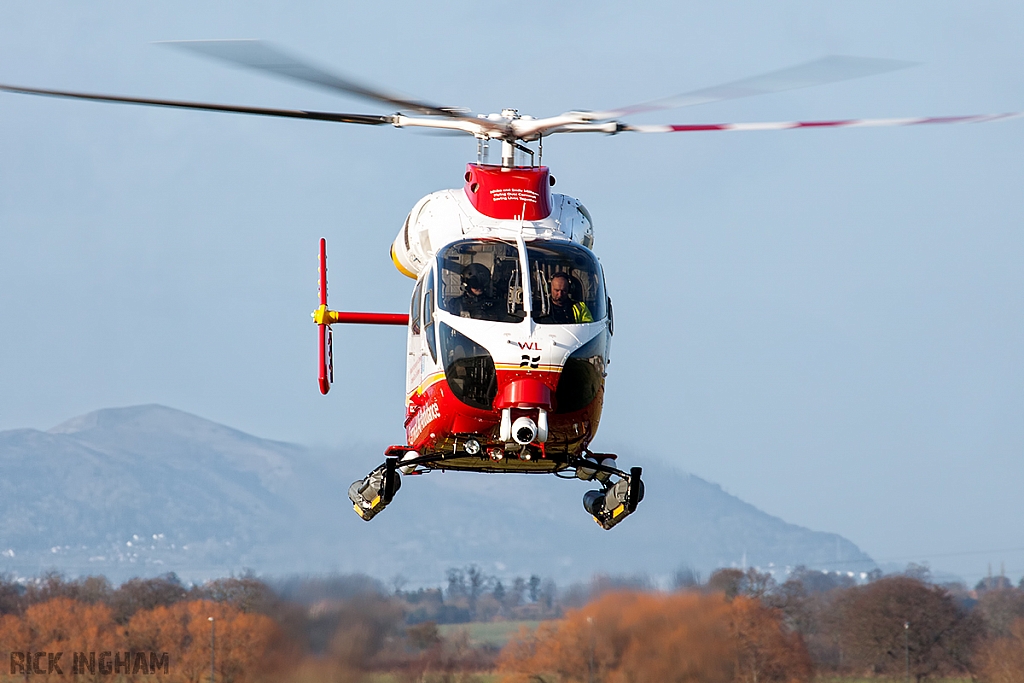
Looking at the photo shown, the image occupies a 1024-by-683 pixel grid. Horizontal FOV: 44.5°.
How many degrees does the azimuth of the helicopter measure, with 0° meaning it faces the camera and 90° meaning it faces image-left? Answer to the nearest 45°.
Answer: approximately 0°

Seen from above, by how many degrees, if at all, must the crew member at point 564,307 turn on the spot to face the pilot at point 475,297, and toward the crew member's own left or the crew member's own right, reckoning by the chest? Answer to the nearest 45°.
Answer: approximately 90° to the crew member's own right

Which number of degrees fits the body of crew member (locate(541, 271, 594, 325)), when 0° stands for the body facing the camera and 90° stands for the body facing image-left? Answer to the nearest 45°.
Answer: approximately 0°
